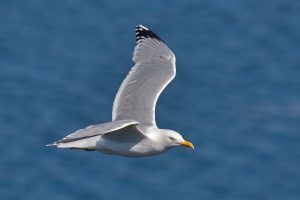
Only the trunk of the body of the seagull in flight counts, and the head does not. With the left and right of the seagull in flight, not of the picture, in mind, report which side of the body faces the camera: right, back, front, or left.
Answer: right
